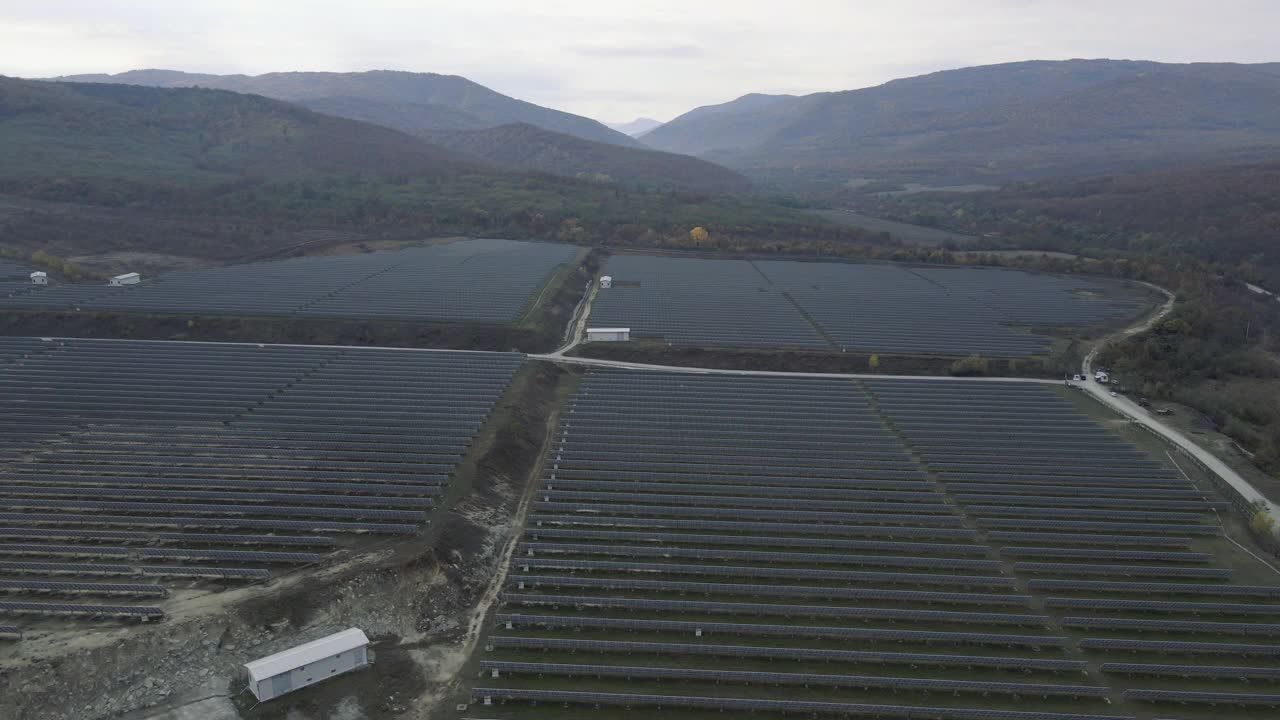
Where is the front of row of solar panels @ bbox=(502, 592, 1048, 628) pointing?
toward the camera

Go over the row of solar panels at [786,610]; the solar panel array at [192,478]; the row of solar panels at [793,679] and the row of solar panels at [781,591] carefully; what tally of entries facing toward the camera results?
4

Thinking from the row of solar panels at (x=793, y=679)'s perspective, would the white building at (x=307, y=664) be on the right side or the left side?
on its right

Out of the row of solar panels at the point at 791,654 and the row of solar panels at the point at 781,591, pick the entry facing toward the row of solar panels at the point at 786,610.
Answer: the row of solar panels at the point at 781,591

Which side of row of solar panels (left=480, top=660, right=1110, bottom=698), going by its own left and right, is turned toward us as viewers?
front

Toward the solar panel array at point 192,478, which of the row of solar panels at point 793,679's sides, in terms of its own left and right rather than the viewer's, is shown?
right

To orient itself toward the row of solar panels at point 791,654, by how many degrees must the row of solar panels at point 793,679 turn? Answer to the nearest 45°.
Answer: approximately 180°

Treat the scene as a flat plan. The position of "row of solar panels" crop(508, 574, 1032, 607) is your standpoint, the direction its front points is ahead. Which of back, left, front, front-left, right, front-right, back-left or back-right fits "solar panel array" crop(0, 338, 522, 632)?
right

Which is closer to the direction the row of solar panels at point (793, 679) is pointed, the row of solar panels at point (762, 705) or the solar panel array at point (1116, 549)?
the row of solar panels
